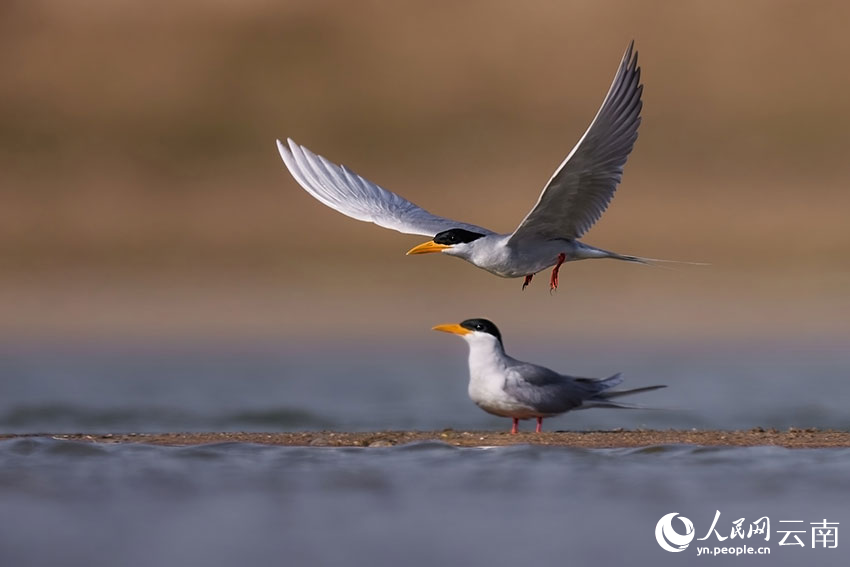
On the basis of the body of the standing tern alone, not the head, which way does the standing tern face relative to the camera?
to the viewer's left
